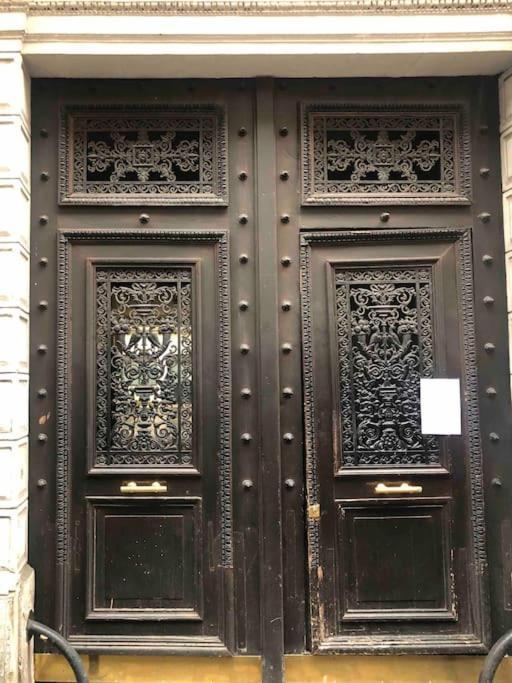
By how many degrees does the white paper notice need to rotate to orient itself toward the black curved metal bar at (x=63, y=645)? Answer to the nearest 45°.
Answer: approximately 45° to its right

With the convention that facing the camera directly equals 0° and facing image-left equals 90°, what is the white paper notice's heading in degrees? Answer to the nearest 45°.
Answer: approximately 0°

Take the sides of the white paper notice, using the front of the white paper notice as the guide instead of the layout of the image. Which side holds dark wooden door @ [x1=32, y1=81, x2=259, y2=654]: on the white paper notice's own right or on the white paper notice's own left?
on the white paper notice's own right
